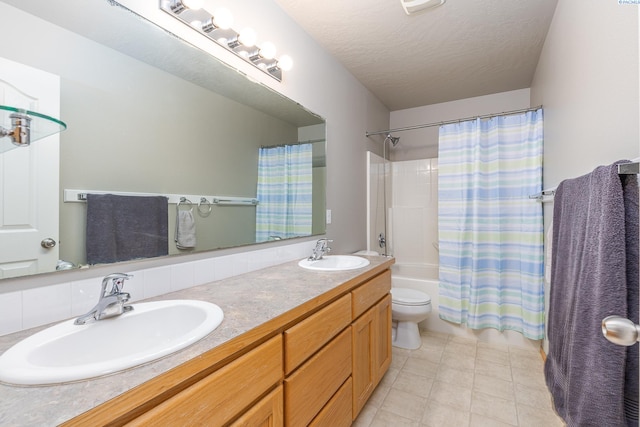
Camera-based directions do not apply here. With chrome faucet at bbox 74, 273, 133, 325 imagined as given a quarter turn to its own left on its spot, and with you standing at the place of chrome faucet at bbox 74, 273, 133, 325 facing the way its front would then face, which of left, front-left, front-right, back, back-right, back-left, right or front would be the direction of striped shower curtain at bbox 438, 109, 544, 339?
front-right

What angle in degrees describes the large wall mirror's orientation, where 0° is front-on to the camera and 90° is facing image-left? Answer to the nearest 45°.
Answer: approximately 315°

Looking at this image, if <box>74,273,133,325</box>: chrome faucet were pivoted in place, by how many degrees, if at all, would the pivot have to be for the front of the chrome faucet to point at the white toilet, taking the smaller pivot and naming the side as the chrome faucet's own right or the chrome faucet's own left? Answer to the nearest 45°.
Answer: approximately 45° to the chrome faucet's own left

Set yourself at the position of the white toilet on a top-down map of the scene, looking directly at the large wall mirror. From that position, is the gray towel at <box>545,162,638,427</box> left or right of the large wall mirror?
left

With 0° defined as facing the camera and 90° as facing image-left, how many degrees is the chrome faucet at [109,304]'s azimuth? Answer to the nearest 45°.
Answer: approximately 315°

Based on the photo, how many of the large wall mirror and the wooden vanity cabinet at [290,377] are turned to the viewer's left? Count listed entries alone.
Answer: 0

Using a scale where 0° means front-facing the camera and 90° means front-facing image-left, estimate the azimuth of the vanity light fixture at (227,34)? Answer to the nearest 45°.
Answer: approximately 315°

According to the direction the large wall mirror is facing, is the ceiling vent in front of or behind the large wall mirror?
in front
